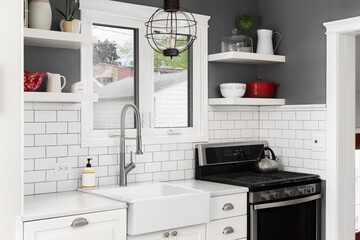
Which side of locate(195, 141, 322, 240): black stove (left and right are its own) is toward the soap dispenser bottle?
right

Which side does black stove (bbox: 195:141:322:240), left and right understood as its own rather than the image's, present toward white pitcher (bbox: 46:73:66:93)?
right

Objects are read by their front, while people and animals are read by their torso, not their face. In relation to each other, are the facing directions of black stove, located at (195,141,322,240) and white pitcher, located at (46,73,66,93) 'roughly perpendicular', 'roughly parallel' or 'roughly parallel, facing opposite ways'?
roughly perpendicular

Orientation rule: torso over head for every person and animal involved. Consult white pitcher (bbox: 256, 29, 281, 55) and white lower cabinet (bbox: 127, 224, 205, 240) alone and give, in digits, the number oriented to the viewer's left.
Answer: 1

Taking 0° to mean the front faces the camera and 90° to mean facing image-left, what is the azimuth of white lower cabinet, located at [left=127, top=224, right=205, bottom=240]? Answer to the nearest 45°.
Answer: approximately 315°

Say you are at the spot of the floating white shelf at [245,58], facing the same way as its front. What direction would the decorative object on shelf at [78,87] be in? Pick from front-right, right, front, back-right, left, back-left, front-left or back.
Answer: right
